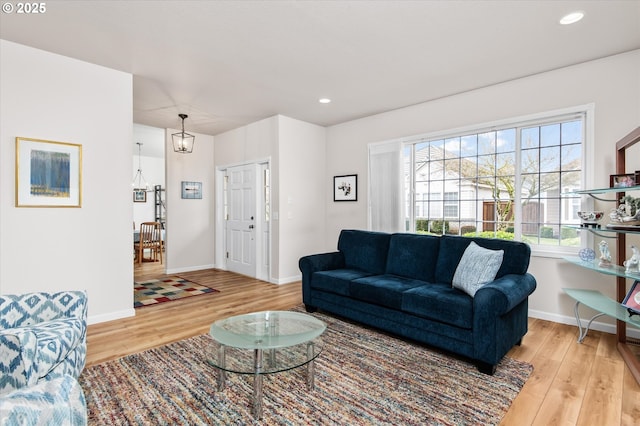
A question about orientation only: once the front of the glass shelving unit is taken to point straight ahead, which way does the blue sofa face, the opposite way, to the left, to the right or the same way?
to the left

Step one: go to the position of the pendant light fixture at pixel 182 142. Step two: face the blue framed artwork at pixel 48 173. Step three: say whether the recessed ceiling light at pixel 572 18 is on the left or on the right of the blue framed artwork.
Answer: left

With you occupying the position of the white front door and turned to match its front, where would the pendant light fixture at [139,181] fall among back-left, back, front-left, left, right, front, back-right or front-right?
right

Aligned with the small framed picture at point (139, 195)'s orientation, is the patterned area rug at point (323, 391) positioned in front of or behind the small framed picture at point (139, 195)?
in front

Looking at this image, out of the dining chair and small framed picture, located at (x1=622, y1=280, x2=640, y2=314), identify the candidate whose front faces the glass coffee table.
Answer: the small framed picture

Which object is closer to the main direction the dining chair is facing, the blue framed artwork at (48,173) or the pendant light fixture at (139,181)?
the pendant light fixture

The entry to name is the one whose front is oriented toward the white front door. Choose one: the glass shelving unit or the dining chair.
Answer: the glass shelving unit

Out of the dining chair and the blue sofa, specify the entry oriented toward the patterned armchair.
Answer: the blue sofa

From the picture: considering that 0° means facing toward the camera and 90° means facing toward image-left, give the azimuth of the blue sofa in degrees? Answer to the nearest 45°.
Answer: approximately 45°

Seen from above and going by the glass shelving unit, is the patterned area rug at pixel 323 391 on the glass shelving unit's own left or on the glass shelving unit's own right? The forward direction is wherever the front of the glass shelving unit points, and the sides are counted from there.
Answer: on the glass shelving unit's own left

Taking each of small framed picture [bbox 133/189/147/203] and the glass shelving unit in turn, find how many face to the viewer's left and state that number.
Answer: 1
